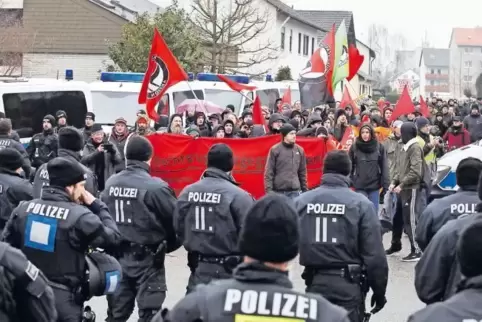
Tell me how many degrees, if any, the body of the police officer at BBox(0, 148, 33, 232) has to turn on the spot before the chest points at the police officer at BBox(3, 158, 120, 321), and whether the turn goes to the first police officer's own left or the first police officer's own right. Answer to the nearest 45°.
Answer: approximately 135° to the first police officer's own right

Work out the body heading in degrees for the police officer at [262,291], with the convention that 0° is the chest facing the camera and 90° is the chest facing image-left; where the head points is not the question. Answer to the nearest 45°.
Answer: approximately 180°

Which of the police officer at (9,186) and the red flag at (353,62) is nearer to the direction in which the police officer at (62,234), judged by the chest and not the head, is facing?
the red flag

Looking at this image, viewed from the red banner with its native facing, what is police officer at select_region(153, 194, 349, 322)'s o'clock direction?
The police officer is roughly at 12 o'clock from the red banner.

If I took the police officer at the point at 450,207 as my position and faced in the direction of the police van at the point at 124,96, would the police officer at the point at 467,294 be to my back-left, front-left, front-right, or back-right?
back-left

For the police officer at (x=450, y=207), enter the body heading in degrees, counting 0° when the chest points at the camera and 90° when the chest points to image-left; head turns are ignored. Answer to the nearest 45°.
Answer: approximately 180°

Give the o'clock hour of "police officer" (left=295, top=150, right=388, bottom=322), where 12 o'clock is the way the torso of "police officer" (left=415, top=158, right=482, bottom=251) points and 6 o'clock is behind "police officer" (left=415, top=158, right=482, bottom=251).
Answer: "police officer" (left=295, top=150, right=388, bottom=322) is roughly at 9 o'clock from "police officer" (left=415, top=158, right=482, bottom=251).

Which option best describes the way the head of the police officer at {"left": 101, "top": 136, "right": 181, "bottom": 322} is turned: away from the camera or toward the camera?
away from the camera

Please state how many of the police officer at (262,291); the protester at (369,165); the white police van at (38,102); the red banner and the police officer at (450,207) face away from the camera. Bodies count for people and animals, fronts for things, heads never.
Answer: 2

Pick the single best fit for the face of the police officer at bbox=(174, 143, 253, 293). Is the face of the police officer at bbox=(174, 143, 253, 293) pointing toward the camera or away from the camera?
away from the camera
